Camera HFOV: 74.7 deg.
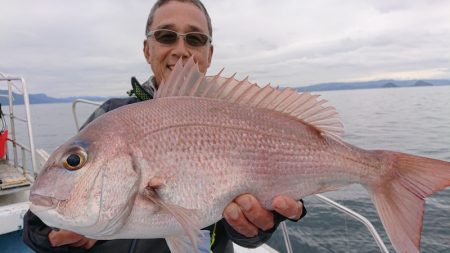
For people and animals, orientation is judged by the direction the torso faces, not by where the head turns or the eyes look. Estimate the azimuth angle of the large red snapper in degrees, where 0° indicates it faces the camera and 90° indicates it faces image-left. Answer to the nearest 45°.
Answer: approximately 90°

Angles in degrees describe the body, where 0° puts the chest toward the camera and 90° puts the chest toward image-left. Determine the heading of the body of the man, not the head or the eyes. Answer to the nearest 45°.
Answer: approximately 0°
